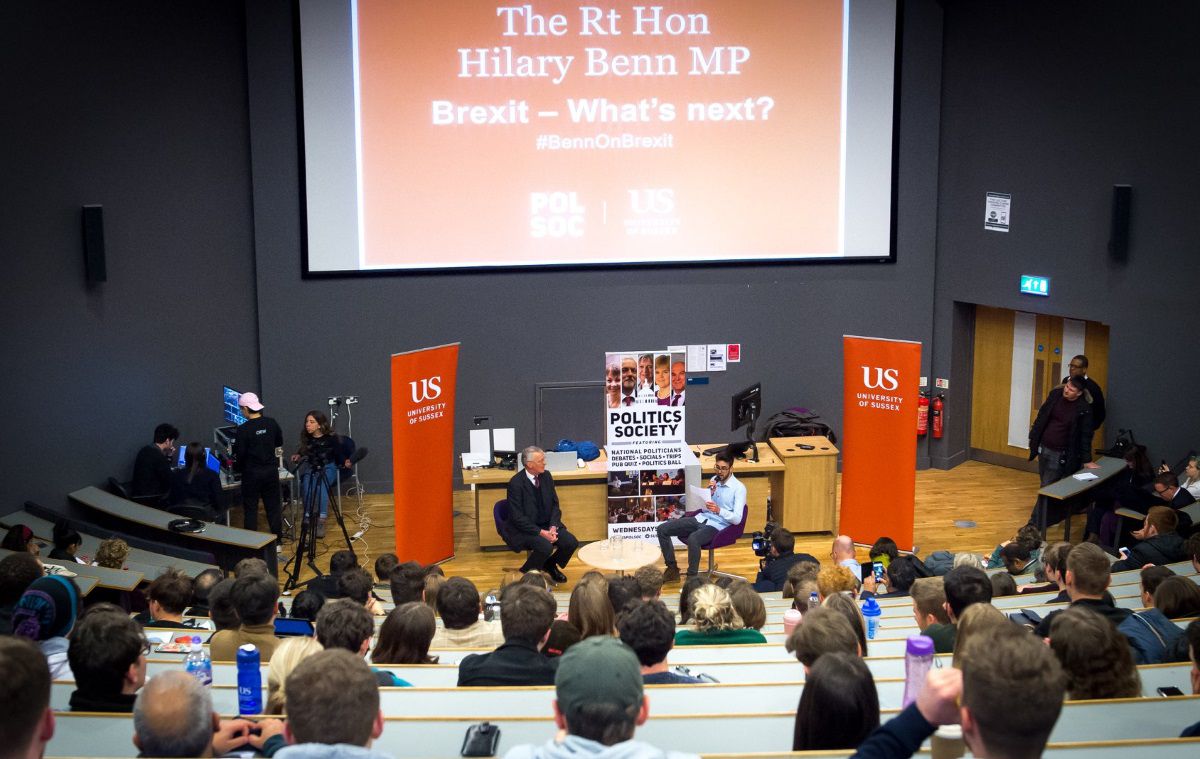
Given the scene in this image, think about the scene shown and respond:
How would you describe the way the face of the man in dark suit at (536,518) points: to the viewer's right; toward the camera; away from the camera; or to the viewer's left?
to the viewer's right

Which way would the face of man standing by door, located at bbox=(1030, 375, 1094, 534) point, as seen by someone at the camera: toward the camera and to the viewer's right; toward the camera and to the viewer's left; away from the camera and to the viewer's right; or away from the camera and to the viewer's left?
toward the camera and to the viewer's left

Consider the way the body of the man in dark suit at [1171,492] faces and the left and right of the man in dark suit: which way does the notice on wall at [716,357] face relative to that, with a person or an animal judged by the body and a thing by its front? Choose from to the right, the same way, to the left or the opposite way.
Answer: to the left

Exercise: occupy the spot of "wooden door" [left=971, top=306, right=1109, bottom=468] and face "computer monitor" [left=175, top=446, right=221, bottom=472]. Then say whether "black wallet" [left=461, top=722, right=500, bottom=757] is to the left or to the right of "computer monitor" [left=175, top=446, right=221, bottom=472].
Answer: left

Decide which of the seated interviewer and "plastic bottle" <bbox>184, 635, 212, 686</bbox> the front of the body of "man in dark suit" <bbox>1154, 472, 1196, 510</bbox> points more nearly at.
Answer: the seated interviewer

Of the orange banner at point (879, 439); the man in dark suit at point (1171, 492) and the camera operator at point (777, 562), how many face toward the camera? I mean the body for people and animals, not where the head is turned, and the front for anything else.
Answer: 1

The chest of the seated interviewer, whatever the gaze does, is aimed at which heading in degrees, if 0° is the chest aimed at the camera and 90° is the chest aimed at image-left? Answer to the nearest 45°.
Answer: approximately 45°

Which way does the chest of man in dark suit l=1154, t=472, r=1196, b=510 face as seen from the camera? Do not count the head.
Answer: to the viewer's left

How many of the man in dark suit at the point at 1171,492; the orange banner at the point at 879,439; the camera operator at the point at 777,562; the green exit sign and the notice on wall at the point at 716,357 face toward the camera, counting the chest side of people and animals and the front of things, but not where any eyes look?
3

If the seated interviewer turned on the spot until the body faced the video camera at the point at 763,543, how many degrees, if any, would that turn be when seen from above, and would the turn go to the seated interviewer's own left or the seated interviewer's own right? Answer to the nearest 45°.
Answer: approximately 90° to the seated interviewer's own left

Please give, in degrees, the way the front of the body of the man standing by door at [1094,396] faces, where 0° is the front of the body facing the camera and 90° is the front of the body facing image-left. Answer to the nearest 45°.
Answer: approximately 45°

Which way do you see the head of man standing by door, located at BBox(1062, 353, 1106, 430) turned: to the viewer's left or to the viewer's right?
to the viewer's left

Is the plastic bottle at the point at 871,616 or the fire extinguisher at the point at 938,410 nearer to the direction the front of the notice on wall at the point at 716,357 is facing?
the plastic bottle

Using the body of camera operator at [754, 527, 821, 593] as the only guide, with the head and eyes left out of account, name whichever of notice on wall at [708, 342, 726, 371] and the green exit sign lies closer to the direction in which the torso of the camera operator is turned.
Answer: the notice on wall
